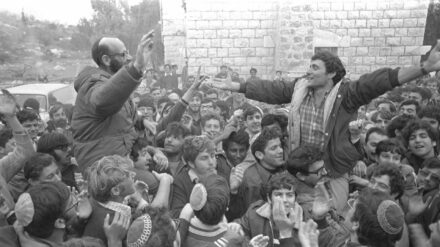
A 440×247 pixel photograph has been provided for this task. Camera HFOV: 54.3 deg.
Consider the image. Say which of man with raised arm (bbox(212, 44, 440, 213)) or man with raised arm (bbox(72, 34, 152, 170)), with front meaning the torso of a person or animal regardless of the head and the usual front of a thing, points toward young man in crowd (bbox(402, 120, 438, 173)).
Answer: man with raised arm (bbox(72, 34, 152, 170))

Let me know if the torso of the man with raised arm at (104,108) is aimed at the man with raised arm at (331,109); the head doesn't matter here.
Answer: yes

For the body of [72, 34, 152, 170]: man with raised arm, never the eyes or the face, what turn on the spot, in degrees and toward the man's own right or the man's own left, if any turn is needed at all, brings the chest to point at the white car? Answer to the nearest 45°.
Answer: approximately 90° to the man's own left

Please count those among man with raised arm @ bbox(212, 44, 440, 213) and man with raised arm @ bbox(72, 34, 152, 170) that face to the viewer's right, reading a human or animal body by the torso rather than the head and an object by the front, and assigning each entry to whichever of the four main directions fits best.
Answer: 1

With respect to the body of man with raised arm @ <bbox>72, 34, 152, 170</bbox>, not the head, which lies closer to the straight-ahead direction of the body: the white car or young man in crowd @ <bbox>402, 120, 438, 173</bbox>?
the young man in crowd

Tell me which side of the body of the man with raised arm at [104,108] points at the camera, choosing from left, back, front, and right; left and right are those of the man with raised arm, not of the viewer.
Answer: right

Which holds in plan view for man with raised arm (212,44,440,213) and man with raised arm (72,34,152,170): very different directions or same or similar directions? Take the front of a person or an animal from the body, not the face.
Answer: very different directions

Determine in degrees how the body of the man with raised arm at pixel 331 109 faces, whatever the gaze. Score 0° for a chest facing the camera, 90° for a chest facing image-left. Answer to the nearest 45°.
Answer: approximately 45°

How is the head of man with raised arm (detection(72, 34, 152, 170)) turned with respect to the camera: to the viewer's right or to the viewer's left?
to the viewer's right
